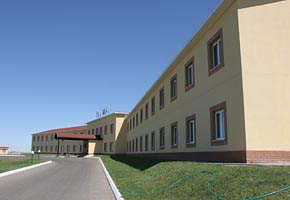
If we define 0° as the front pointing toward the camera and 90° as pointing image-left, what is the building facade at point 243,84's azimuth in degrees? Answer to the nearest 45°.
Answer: approximately 45°
